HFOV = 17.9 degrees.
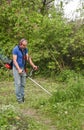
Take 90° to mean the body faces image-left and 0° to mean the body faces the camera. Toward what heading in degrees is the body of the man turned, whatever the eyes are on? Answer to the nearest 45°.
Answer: approximately 315°
